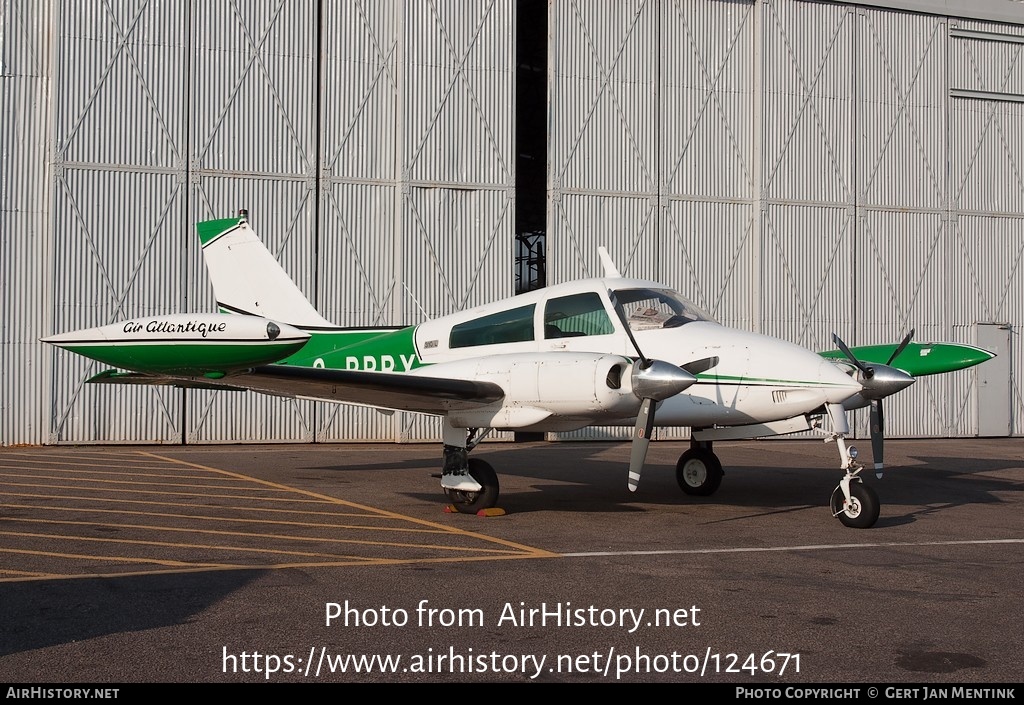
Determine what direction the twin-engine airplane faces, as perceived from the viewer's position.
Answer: facing the viewer and to the right of the viewer
